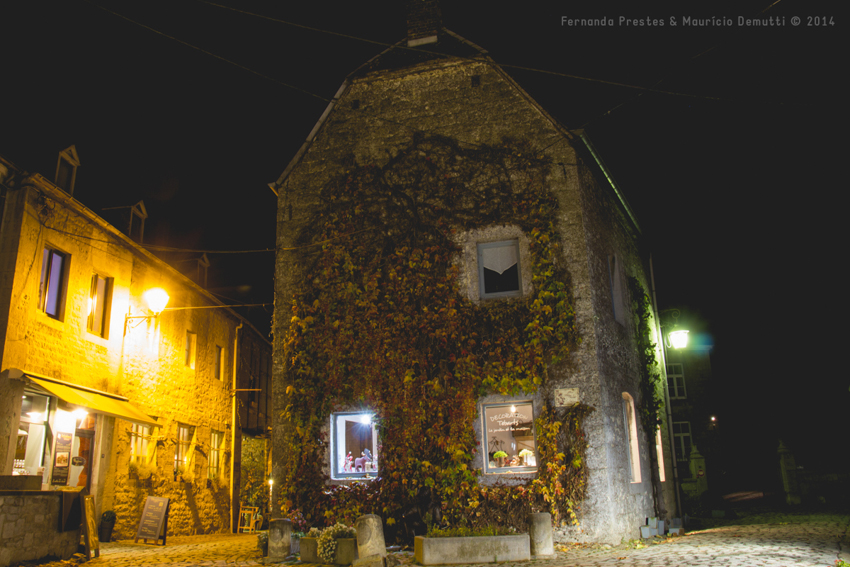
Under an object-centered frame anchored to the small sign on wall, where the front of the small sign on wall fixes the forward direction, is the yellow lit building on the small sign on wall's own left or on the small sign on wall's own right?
on the small sign on wall's own right

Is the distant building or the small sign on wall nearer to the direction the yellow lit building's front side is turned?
the small sign on wall

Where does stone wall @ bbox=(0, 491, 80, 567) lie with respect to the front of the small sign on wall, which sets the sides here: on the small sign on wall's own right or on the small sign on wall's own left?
on the small sign on wall's own right

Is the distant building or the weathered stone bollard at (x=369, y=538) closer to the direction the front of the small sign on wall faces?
the weathered stone bollard

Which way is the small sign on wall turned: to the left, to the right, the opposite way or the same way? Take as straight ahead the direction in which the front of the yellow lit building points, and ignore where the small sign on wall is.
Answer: to the right

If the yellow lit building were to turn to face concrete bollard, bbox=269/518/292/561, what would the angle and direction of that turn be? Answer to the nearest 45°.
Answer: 0° — it already faces it

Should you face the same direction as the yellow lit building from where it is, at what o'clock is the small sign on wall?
The small sign on wall is roughly at 12 o'clock from the yellow lit building.

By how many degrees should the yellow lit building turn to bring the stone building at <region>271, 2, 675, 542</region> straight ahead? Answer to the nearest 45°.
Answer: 0° — it already faces it

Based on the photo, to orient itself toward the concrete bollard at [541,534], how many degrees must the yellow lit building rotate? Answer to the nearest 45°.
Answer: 0° — it already faces it

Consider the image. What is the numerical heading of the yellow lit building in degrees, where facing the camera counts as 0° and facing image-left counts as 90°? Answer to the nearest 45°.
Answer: approximately 315°
